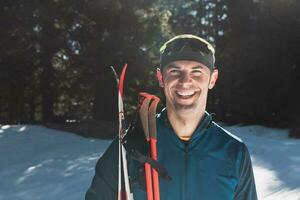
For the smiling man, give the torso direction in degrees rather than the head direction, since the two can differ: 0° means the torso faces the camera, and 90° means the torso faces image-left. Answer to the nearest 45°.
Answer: approximately 0°
